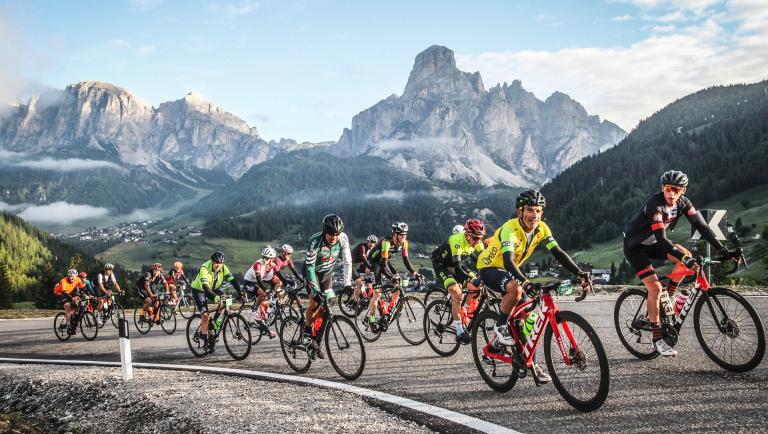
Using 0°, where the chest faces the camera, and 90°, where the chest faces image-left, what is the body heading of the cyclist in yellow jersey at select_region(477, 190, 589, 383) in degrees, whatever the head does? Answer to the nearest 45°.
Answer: approximately 315°

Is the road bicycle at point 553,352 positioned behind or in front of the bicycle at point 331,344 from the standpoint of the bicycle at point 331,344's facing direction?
in front

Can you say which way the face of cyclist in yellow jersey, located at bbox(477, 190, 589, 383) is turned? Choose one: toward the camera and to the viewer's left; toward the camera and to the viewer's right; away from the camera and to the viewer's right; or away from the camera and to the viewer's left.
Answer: toward the camera and to the viewer's right

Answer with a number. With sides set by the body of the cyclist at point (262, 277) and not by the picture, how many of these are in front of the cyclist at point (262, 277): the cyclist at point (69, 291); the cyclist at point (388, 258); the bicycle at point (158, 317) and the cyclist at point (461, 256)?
2

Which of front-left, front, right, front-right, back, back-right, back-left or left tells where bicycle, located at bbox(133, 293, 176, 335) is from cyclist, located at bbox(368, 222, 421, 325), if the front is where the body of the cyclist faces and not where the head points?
back

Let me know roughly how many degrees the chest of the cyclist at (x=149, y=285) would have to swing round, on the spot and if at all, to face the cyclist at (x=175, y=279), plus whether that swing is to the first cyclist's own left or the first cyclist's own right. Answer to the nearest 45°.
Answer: approximately 90° to the first cyclist's own left

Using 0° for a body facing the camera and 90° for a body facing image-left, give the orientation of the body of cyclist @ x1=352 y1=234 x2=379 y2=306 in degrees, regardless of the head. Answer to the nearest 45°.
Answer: approximately 315°

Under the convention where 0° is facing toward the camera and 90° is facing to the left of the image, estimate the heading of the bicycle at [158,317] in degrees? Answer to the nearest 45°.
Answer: approximately 315°

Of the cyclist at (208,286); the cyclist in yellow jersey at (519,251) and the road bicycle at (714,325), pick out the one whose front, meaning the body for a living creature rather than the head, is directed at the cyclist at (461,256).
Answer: the cyclist at (208,286)

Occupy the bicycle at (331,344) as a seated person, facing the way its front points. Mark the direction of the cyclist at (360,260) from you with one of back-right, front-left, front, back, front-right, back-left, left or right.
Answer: back-left
